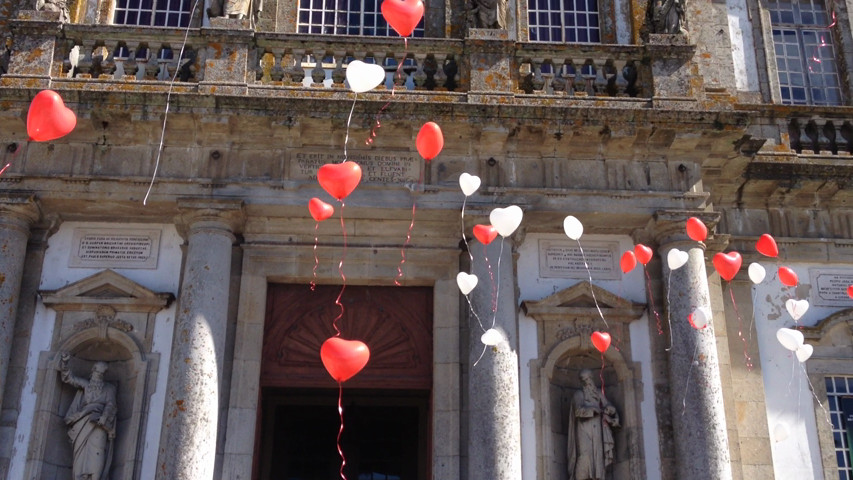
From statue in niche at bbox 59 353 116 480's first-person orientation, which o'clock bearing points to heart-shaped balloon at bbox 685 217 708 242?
The heart-shaped balloon is roughly at 10 o'clock from the statue in niche.

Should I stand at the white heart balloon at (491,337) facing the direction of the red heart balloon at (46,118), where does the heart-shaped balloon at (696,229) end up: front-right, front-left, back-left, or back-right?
back-left

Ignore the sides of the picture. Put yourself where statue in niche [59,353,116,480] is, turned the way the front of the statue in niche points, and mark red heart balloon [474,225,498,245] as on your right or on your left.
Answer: on your left

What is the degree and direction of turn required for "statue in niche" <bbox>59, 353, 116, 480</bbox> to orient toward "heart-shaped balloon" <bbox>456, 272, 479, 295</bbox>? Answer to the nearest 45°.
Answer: approximately 45° to its left

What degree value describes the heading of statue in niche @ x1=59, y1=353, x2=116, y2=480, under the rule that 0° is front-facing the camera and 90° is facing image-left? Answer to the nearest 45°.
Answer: approximately 0°

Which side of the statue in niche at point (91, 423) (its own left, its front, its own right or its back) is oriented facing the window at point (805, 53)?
left

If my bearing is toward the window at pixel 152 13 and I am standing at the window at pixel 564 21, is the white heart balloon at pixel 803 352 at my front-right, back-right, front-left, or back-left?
back-left

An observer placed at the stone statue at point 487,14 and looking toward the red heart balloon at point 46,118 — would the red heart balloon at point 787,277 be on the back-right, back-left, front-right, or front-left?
back-left

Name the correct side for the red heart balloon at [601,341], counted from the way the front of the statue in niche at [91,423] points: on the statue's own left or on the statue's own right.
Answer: on the statue's own left
